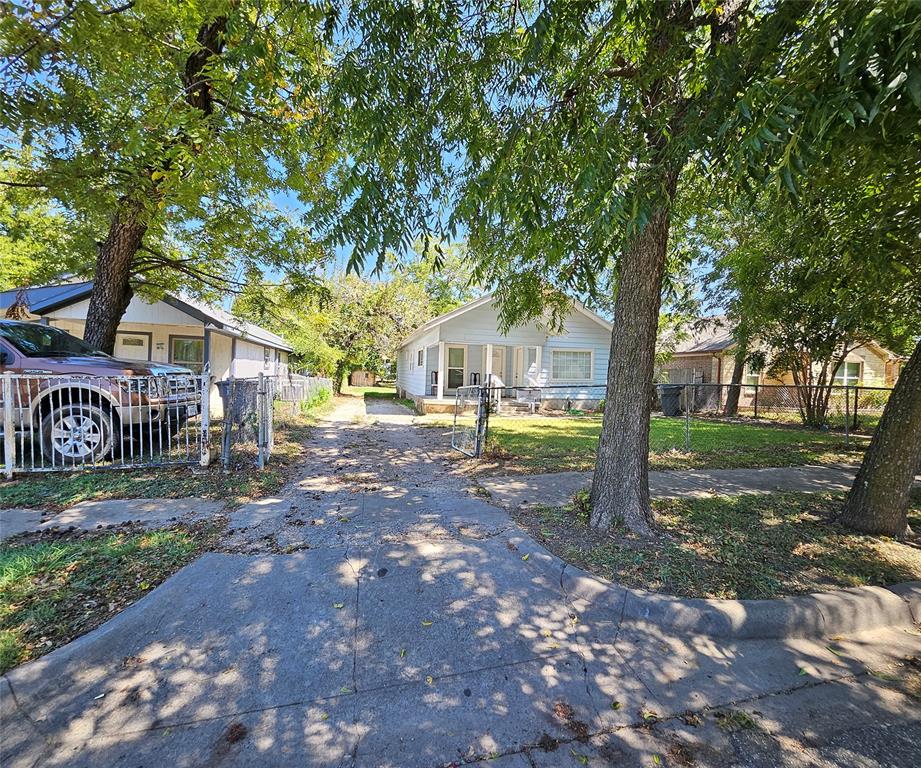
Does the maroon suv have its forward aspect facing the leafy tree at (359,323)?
no

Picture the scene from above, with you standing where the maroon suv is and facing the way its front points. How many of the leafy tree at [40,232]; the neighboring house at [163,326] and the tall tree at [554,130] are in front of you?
1

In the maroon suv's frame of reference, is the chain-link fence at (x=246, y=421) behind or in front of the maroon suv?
in front

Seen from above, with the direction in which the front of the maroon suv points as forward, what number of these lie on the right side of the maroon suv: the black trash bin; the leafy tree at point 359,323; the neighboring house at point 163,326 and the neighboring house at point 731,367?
0

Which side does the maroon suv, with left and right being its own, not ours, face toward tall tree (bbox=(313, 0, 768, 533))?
front

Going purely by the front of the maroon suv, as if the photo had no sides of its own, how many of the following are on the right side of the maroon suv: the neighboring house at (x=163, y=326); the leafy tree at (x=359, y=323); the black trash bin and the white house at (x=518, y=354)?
0

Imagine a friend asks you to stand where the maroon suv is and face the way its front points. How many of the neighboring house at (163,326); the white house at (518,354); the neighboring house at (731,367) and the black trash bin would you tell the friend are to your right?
0

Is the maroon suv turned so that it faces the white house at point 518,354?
no

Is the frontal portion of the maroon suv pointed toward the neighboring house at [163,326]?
no

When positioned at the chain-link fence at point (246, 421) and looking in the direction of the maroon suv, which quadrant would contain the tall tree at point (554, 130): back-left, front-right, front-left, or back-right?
back-left

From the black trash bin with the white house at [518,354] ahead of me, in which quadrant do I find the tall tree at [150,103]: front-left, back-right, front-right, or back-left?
front-left
